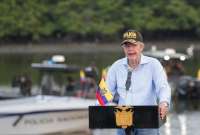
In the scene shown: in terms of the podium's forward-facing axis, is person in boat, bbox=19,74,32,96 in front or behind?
behind

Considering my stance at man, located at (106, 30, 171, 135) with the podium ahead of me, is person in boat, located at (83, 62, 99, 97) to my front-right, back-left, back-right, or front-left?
back-right

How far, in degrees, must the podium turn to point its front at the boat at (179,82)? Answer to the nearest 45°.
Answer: approximately 180°

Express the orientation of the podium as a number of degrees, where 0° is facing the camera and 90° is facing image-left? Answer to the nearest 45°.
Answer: approximately 0°

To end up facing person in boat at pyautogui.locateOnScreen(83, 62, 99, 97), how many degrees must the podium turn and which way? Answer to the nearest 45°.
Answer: approximately 180°

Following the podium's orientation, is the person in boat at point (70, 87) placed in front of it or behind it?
behind
